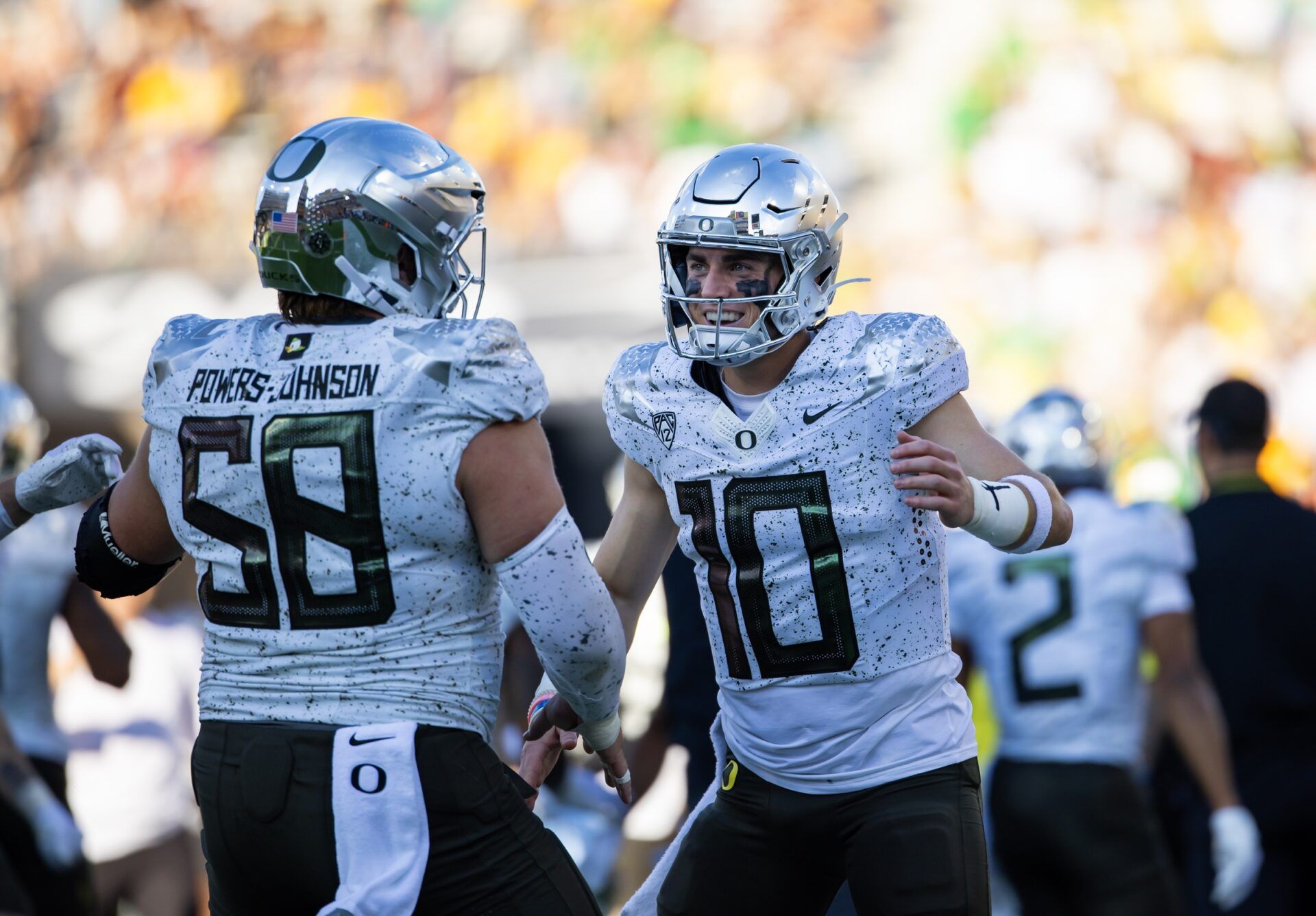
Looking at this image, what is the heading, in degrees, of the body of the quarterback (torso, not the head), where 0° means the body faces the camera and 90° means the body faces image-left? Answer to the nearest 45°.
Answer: approximately 45°

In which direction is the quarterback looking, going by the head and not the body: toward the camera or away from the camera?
toward the camera

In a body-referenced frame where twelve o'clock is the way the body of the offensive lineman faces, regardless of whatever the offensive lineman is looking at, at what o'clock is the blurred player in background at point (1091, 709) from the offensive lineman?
The blurred player in background is roughly at 12 o'clock from the offensive lineman.

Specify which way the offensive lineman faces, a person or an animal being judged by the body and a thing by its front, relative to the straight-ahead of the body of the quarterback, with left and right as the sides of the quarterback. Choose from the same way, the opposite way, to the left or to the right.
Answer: the opposite way

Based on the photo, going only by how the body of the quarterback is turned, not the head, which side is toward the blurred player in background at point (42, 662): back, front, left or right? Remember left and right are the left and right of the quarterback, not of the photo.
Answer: right

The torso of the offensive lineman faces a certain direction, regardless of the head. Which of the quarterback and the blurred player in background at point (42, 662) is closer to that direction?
the quarterback

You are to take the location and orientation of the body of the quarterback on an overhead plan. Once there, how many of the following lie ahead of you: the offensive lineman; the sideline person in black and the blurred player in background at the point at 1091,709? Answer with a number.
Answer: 1

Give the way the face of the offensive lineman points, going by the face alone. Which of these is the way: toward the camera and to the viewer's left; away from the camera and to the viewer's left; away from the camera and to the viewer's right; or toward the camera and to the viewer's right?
away from the camera and to the viewer's right

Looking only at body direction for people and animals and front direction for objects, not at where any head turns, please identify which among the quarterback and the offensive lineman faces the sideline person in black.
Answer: the offensive lineman

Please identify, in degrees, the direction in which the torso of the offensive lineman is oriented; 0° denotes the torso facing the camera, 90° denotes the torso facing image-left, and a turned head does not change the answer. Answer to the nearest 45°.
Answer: approximately 225°

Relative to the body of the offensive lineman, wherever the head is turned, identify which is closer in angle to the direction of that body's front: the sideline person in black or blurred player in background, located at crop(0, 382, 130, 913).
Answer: the sideline person in black

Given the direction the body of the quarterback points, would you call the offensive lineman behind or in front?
in front

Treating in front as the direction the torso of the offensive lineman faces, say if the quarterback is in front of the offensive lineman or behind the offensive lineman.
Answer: in front

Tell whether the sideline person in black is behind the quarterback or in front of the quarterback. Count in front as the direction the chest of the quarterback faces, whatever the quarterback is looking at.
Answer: behind
